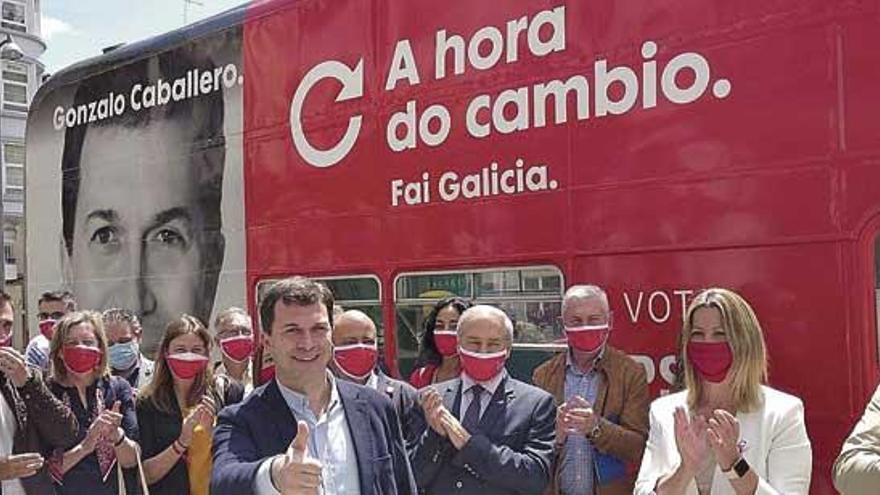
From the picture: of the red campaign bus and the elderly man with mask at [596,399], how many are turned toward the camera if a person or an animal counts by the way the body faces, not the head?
1

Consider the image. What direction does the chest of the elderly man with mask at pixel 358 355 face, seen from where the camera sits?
toward the camera

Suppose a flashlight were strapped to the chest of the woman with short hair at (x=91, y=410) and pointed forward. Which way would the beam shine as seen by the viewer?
toward the camera

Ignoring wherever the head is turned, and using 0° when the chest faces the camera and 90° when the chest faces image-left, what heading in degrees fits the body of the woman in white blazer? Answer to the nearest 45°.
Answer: approximately 45°

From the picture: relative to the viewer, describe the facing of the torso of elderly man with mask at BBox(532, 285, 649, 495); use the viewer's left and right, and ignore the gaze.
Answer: facing the viewer
